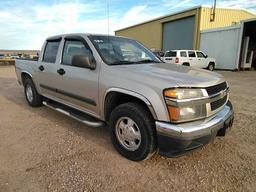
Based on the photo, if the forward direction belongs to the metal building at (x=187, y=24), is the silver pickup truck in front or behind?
in front

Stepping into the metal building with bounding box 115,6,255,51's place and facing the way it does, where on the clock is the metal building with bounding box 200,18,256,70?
the metal building with bounding box 200,18,256,70 is roughly at 9 o'clock from the metal building with bounding box 115,6,255,51.

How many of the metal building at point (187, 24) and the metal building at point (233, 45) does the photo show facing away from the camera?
0

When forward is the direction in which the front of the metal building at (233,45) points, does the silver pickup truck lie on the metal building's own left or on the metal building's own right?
on the metal building's own right

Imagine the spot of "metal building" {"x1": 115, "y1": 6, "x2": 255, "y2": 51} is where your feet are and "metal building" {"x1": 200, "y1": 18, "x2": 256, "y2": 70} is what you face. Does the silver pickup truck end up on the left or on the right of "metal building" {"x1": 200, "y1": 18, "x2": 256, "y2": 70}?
right

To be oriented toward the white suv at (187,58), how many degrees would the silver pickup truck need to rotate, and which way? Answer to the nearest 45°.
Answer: approximately 135° to its left

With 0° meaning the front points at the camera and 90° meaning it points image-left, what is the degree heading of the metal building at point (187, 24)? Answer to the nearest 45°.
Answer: approximately 45°

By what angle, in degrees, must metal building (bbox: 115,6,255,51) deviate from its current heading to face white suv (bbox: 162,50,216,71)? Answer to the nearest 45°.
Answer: approximately 45° to its left

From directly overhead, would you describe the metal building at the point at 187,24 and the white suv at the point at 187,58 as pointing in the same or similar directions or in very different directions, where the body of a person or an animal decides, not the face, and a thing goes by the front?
very different directions

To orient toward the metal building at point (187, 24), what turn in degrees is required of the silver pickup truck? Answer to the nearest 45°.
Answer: approximately 135° to its left

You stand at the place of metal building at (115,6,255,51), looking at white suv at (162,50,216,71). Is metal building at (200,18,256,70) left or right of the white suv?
left

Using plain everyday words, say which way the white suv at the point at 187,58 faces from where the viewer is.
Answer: facing away from the viewer and to the right of the viewer

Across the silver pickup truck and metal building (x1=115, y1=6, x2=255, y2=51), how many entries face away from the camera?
0
